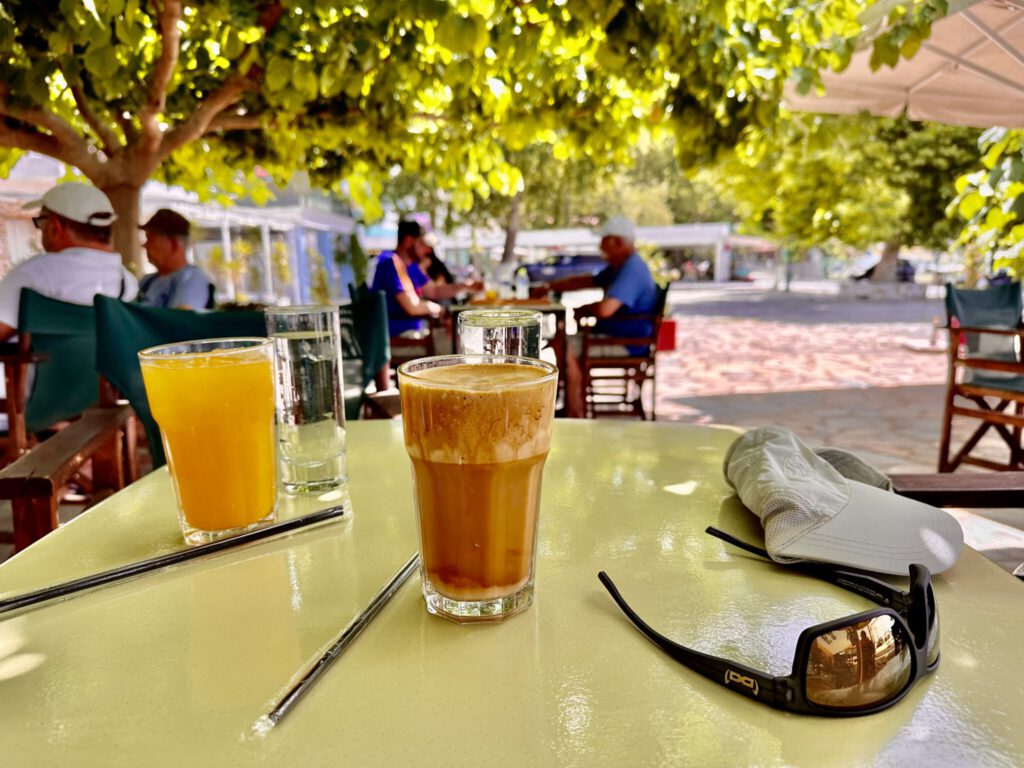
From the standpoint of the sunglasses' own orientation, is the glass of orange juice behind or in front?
behind

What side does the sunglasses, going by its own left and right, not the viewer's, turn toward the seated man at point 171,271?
back

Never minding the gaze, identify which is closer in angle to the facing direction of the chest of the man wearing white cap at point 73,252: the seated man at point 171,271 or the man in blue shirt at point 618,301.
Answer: the seated man

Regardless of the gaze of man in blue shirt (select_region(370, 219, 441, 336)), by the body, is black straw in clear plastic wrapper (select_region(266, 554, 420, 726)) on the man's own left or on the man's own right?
on the man's own right

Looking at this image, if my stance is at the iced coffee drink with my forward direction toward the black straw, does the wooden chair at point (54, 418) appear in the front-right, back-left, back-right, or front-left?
front-right

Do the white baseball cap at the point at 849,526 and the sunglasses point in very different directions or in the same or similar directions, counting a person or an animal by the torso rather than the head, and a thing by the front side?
same or similar directions

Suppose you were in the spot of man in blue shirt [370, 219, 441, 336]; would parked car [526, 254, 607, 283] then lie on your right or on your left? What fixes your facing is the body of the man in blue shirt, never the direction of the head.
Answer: on your left

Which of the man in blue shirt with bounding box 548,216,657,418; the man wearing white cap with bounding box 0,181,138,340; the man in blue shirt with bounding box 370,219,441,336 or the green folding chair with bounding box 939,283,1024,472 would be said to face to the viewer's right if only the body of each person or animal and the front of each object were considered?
the man in blue shirt with bounding box 370,219,441,336

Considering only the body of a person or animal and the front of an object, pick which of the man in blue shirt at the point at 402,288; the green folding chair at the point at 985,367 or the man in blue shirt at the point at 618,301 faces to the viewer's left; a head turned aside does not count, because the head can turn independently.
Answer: the man in blue shirt at the point at 618,301

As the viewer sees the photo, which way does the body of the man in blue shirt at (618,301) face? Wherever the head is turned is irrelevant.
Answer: to the viewer's left

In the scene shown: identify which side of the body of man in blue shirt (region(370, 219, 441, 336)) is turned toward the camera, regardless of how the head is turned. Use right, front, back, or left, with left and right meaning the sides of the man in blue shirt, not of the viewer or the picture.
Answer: right

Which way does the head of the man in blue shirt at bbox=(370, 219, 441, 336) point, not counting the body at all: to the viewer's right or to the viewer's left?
to the viewer's right

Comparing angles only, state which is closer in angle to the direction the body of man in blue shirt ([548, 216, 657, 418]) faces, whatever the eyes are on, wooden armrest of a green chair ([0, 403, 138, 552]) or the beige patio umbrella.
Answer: the wooden armrest of a green chair
